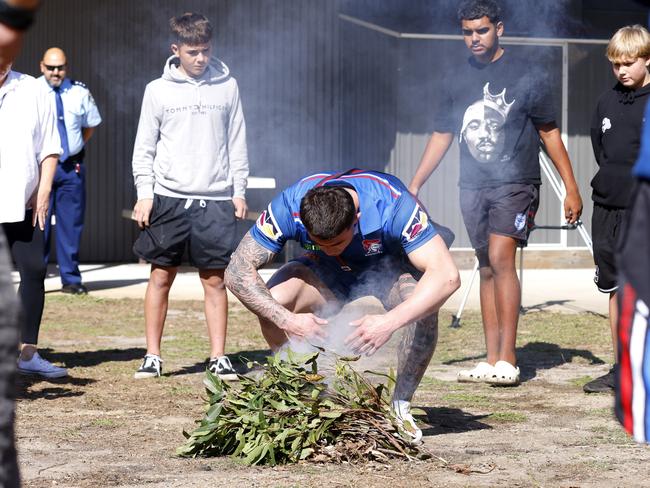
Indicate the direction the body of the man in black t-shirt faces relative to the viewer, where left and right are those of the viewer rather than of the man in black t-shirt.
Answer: facing the viewer and to the left of the viewer

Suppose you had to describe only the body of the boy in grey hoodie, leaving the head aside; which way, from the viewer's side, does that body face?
toward the camera

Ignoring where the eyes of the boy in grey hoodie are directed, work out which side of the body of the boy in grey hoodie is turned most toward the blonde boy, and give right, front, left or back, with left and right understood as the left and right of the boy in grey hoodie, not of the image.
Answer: left

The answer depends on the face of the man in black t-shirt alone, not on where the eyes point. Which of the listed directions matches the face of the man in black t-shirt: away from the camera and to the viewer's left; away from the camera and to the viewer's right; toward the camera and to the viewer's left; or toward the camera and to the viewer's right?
toward the camera and to the viewer's left

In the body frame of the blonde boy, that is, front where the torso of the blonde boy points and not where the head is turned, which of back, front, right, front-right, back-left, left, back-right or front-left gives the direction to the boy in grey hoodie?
front-right

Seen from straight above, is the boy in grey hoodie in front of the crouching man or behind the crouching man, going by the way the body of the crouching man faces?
behind

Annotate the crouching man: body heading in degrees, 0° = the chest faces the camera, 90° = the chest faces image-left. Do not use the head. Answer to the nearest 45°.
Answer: approximately 0°

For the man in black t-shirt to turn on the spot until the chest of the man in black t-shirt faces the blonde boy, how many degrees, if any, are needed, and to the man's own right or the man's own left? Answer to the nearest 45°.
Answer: approximately 90° to the man's own left

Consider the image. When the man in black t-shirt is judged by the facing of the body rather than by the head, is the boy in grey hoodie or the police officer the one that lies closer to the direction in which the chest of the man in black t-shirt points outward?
the boy in grey hoodie

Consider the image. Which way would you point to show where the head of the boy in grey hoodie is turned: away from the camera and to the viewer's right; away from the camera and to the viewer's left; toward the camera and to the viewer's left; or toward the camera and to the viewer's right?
toward the camera and to the viewer's right

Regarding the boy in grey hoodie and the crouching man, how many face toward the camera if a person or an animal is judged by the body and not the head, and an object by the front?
2

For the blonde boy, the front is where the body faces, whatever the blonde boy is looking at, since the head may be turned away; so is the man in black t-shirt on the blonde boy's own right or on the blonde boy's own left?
on the blonde boy's own right

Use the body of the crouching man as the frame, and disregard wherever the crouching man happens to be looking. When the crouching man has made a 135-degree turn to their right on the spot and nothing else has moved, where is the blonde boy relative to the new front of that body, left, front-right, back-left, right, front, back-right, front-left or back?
right

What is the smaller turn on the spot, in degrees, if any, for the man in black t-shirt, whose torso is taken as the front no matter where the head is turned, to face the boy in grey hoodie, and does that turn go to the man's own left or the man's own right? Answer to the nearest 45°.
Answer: approximately 45° to the man's own right
